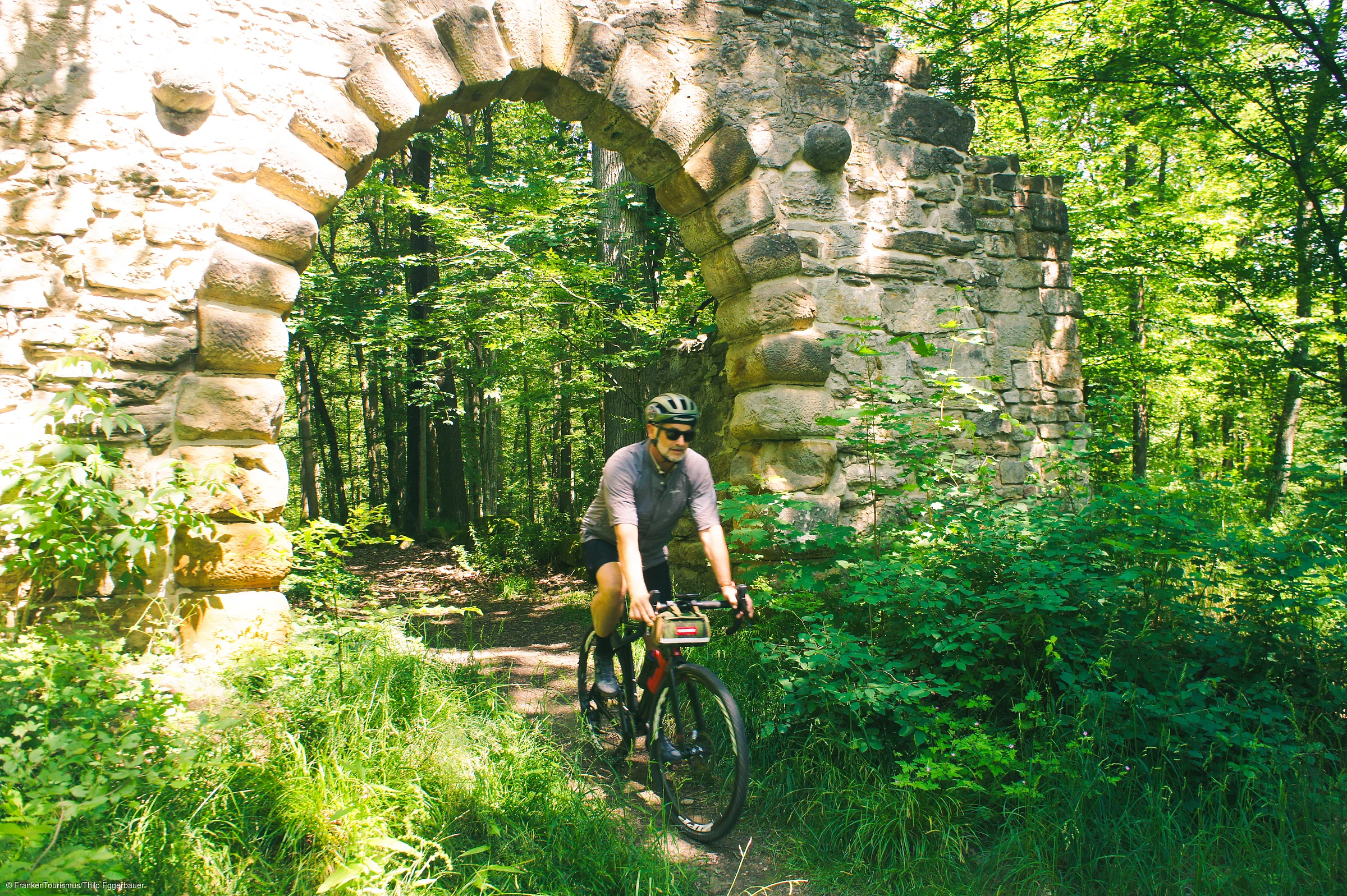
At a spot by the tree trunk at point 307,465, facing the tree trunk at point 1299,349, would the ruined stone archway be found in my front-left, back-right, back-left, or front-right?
front-right

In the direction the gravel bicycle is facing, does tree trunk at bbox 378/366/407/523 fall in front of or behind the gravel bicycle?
behind

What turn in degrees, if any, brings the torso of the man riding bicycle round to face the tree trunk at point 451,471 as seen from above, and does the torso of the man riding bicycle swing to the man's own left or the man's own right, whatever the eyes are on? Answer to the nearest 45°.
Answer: approximately 135° to the man's own left

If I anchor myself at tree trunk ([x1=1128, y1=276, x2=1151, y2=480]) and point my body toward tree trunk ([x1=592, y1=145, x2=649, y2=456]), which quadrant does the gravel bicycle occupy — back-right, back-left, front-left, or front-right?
front-left

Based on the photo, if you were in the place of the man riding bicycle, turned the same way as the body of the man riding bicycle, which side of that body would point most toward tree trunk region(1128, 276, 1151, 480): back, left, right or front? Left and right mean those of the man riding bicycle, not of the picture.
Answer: left

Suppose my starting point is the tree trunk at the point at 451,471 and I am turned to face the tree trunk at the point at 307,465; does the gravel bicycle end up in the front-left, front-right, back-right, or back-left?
back-left

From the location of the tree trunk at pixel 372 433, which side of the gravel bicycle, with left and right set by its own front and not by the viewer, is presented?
back

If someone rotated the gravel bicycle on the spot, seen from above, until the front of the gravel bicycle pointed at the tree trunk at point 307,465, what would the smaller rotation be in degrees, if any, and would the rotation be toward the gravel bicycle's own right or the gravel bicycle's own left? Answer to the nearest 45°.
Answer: approximately 180°

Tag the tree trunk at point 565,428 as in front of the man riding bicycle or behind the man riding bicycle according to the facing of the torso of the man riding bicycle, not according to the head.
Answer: behind

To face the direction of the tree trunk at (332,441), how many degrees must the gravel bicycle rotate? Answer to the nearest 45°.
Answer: approximately 180°

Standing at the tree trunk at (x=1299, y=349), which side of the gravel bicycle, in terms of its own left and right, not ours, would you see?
left

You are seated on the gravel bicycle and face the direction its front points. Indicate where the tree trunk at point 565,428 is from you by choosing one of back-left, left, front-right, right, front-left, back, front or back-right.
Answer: back-left

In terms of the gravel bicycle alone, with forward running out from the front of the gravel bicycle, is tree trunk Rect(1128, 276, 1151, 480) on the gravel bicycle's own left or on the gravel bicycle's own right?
on the gravel bicycle's own left

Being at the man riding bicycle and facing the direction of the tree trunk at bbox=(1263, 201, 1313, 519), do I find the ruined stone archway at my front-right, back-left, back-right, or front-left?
front-left

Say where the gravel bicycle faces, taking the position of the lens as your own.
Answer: facing the viewer and to the right of the viewer

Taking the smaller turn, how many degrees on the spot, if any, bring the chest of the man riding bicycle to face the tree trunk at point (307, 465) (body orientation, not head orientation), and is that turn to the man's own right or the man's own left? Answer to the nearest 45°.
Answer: approximately 180°

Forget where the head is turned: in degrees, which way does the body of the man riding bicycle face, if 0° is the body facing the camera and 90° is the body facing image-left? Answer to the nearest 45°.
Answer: approximately 315°
